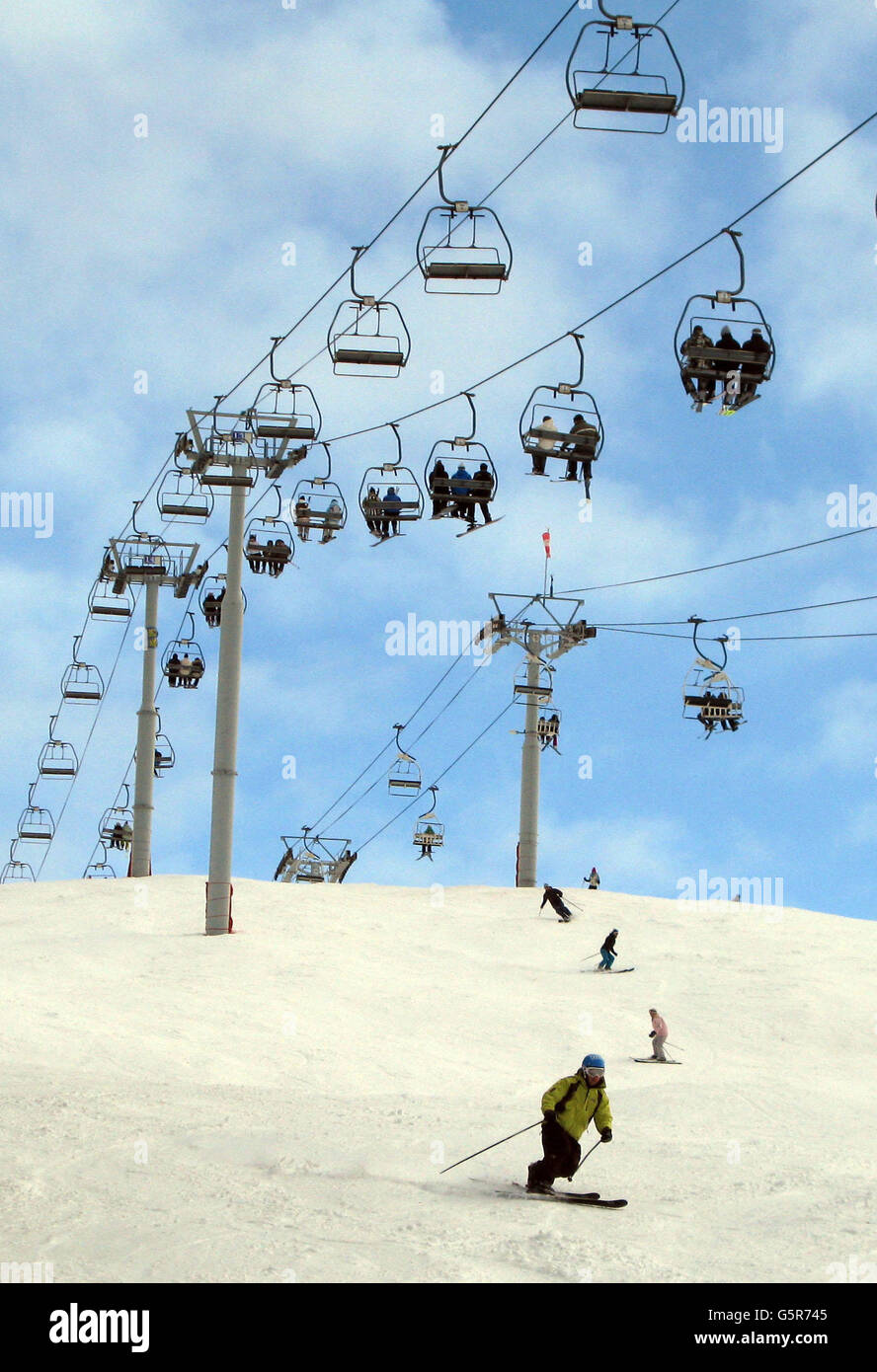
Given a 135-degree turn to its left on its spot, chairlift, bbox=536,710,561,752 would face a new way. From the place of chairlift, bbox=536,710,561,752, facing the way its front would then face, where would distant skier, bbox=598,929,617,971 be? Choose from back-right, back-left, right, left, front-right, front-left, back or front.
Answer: front-left

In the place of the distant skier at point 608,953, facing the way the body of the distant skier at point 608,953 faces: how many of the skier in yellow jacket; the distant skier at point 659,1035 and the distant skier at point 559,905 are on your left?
1

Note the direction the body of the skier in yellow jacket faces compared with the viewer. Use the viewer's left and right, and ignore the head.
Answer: facing the viewer and to the right of the viewer

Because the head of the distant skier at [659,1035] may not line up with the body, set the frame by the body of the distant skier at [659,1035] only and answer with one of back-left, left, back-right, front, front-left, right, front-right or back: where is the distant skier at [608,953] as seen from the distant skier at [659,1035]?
right

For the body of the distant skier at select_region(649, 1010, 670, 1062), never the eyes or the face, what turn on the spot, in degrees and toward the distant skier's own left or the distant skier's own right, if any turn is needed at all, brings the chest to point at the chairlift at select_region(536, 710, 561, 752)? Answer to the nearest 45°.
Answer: approximately 90° to the distant skier's own right

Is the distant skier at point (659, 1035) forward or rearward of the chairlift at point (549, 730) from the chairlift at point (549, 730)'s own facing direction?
rearward

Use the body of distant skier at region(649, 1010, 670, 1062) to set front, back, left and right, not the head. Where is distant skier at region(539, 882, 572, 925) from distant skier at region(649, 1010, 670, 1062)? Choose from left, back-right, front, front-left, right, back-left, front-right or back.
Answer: right
